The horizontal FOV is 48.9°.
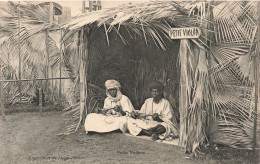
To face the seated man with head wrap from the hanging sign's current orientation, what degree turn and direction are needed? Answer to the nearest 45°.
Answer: approximately 135° to its right

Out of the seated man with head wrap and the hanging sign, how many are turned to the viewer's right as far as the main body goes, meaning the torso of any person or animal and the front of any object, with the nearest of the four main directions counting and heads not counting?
0

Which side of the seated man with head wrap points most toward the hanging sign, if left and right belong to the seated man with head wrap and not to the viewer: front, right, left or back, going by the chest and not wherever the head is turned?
left

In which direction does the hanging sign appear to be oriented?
toward the camera

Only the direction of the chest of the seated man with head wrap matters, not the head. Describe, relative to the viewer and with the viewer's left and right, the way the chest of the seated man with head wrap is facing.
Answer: facing the viewer and to the left of the viewer

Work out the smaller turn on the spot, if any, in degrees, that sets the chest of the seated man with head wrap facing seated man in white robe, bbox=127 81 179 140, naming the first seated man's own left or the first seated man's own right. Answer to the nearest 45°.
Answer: approximately 90° to the first seated man's own left
